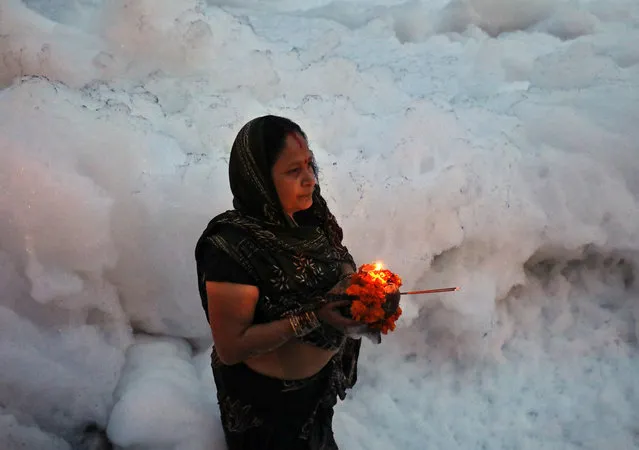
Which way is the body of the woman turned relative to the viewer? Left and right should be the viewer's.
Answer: facing the viewer and to the right of the viewer
